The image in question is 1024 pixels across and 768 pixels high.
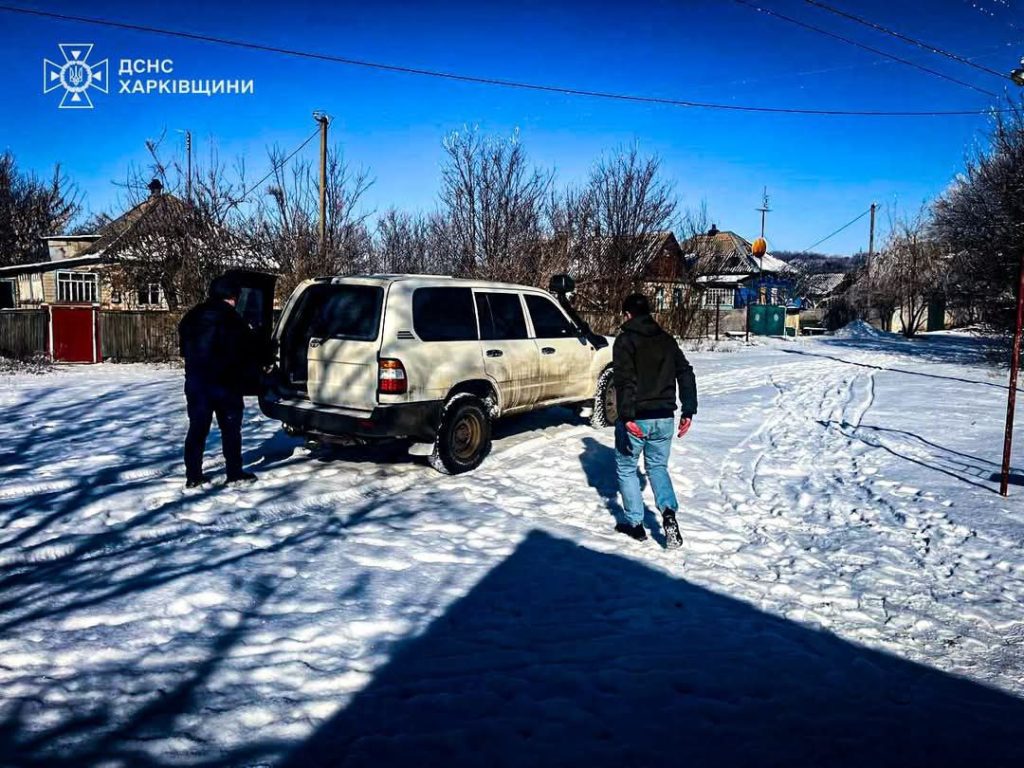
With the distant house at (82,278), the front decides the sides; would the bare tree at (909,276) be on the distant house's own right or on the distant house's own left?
on the distant house's own left

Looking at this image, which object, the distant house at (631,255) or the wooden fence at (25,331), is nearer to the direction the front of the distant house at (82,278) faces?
the wooden fence

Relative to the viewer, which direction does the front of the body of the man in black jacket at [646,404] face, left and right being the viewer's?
facing away from the viewer and to the left of the viewer

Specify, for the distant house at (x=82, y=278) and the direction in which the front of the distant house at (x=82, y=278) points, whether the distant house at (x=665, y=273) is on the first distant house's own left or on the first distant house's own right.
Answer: on the first distant house's own left

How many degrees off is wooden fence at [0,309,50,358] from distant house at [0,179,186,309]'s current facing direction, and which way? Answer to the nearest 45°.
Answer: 0° — it already faces it

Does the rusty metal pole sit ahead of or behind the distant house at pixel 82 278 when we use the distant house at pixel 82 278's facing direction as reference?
ahead

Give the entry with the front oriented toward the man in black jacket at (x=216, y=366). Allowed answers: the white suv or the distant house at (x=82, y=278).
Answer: the distant house

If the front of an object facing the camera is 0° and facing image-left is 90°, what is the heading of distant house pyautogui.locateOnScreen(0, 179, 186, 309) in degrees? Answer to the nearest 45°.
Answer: approximately 0°

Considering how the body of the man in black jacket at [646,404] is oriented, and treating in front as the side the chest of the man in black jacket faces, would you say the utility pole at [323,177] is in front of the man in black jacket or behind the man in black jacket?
in front

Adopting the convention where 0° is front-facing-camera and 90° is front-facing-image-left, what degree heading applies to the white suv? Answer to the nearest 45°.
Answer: approximately 225°

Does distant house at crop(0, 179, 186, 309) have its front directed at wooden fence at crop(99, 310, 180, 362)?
yes

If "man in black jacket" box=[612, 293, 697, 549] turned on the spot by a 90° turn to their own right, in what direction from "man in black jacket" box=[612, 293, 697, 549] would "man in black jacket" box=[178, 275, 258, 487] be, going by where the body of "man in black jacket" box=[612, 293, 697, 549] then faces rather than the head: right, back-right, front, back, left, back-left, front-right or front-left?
back-left

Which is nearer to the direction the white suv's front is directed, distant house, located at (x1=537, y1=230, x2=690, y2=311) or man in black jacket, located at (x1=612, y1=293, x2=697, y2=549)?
the distant house
